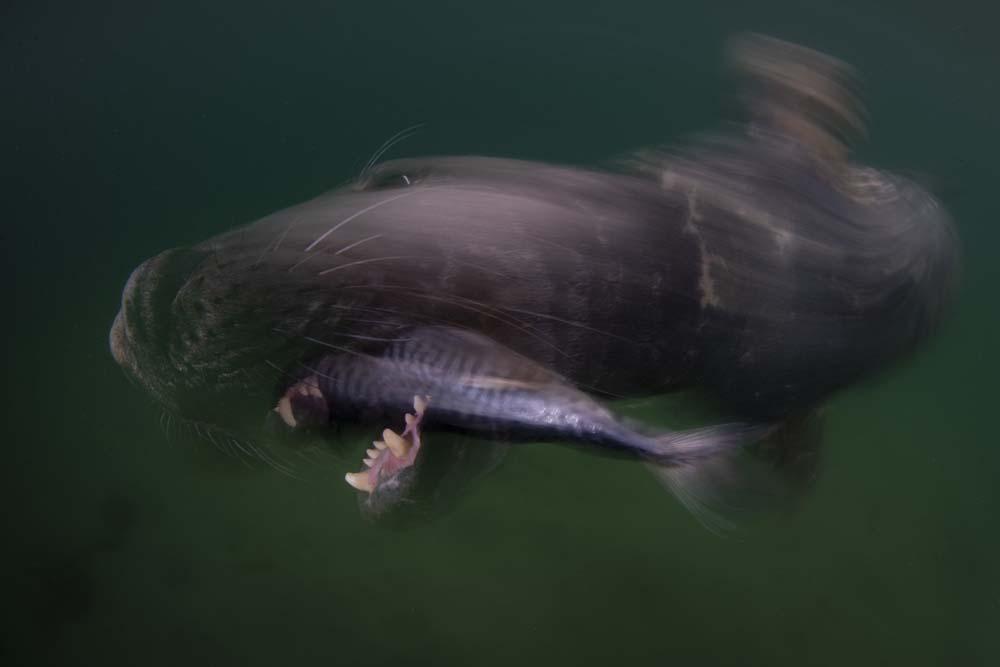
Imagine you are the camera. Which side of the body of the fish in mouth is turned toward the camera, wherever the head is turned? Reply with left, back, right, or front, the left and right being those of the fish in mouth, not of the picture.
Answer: left
